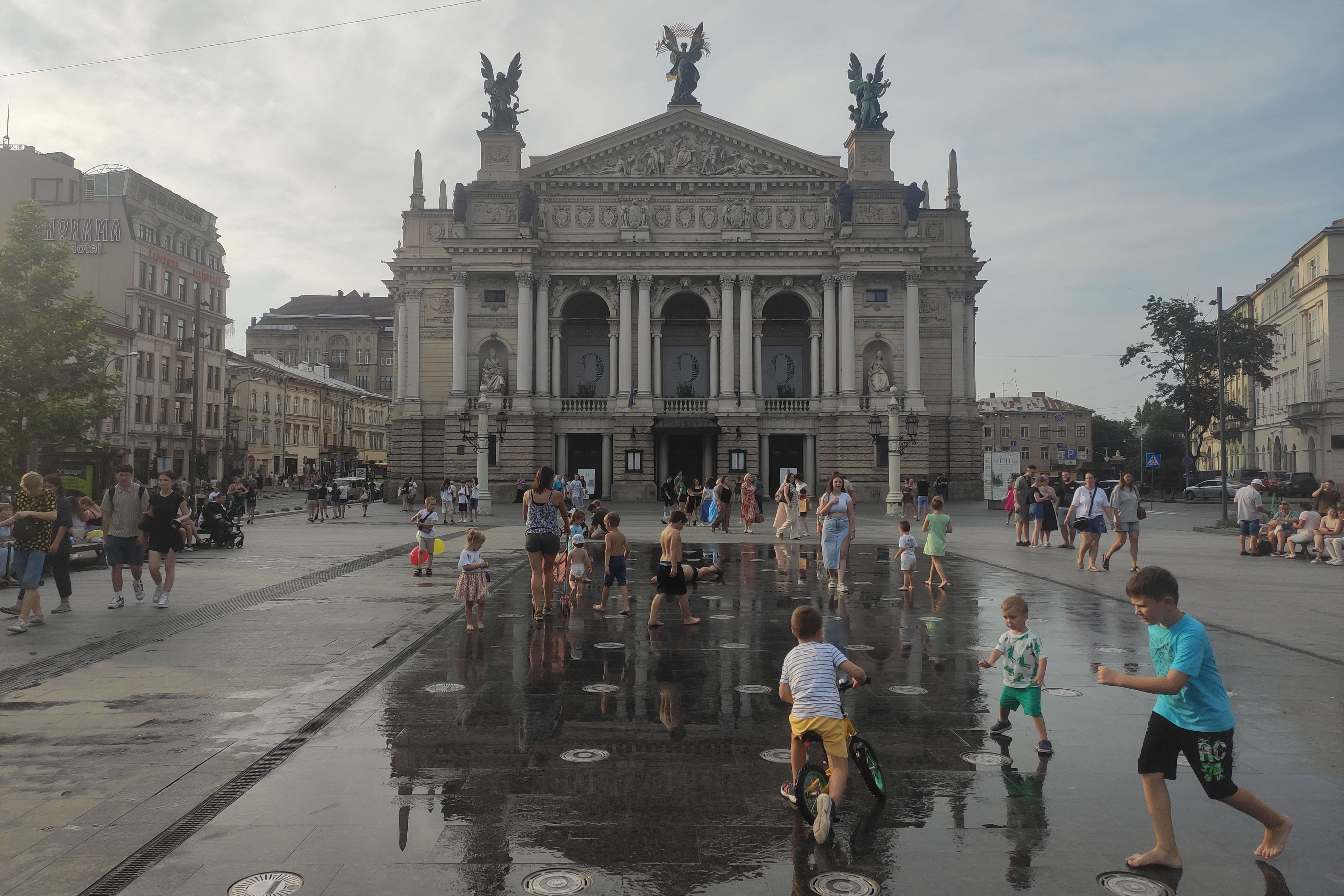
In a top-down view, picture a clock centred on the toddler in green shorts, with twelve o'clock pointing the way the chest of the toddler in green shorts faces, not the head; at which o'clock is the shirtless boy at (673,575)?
The shirtless boy is roughly at 3 o'clock from the toddler in green shorts.

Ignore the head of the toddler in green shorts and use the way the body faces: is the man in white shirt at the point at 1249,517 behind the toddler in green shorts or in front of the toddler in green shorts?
behind

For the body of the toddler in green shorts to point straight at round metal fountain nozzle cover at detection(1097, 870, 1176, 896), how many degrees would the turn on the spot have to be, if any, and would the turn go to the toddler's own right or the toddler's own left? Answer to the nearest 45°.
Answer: approximately 45° to the toddler's own left

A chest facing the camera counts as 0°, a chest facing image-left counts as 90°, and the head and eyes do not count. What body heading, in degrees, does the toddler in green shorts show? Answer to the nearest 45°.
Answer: approximately 45°

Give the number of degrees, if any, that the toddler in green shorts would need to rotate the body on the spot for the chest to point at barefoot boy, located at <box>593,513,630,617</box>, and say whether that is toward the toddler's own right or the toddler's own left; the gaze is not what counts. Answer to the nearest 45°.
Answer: approximately 90° to the toddler's own right
